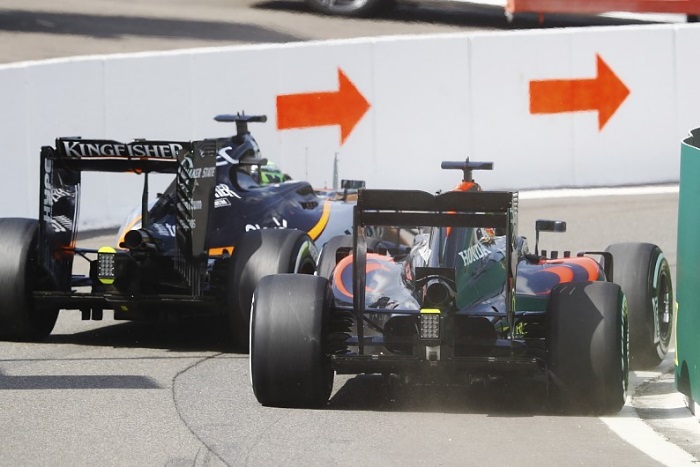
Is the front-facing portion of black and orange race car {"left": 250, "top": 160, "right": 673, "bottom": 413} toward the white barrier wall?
yes

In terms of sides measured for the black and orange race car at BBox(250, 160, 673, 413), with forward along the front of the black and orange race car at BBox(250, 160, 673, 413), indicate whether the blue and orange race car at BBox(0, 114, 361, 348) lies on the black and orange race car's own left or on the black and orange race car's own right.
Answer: on the black and orange race car's own left

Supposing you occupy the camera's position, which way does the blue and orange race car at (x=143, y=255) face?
facing away from the viewer and to the right of the viewer

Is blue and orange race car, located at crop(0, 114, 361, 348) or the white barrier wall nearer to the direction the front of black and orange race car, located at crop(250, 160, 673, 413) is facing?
the white barrier wall

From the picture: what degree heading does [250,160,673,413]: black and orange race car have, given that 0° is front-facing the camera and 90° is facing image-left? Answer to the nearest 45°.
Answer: approximately 180°

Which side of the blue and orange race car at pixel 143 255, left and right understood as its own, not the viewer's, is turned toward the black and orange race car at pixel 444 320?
right
